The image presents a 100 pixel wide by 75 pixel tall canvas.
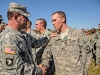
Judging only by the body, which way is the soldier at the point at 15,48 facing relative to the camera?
to the viewer's right

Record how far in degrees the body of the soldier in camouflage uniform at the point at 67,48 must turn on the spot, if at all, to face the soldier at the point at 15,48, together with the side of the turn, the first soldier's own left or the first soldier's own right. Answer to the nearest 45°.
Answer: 0° — they already face them

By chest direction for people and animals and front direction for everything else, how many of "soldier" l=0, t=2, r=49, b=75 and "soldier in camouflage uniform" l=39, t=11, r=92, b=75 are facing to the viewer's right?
1

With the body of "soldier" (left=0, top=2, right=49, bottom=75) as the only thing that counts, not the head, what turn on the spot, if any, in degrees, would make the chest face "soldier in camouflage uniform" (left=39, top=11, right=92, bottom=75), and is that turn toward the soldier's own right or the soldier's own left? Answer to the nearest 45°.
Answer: approximately 45° to the soldier's own left

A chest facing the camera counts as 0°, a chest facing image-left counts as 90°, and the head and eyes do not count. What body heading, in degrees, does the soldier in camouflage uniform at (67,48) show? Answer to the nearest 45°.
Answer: approximately 45°
